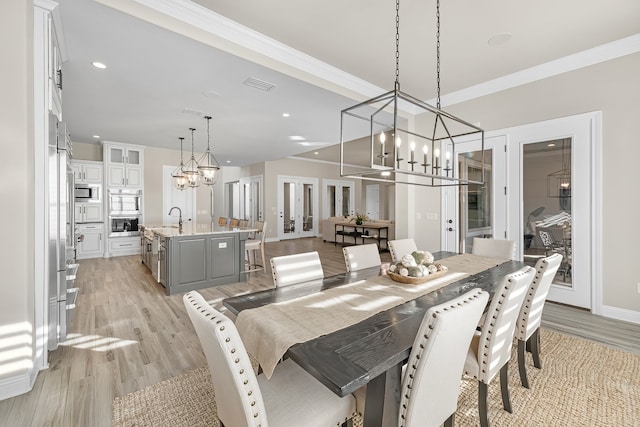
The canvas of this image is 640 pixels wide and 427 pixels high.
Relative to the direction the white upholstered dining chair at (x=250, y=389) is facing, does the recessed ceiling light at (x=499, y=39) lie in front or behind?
in front

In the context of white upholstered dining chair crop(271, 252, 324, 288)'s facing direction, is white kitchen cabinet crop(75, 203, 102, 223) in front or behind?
behind

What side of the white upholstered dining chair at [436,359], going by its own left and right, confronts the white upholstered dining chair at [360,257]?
front

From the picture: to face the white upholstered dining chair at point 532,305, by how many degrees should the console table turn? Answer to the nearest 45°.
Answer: approximately 45° to its left

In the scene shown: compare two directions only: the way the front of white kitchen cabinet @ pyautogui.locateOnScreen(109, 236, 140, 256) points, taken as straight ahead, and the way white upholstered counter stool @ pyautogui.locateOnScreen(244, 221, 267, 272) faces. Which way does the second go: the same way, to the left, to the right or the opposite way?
to the right

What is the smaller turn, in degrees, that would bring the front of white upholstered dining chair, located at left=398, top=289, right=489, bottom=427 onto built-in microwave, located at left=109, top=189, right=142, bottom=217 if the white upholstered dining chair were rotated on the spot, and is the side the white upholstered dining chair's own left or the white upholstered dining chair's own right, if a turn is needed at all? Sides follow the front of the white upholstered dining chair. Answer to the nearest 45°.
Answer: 0° — it already faces it

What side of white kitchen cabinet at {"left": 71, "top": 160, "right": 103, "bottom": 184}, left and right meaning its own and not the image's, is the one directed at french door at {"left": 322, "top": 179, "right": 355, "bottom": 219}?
left

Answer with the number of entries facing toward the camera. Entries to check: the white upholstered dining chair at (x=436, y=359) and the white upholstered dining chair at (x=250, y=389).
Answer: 0

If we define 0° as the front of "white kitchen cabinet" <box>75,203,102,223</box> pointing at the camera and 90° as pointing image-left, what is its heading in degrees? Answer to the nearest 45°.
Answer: approximately 0°

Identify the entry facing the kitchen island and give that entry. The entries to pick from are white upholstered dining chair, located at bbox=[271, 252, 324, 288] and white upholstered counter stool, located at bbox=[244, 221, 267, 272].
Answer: white upholstered counter stool, located at bbox=[244, 221, 267, 272]

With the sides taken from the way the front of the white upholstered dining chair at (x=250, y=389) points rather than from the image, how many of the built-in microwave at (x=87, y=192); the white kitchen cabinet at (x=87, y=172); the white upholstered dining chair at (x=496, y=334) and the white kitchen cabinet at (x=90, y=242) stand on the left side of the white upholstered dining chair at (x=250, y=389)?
3
